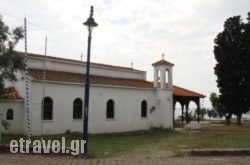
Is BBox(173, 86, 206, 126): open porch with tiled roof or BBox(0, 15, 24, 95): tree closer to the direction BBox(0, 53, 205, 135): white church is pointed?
the open porch with tiled roof

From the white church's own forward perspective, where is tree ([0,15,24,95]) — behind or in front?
behind

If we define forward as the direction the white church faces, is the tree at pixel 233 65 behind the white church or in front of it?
in front

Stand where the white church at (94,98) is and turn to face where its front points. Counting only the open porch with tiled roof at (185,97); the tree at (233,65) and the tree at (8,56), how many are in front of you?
2

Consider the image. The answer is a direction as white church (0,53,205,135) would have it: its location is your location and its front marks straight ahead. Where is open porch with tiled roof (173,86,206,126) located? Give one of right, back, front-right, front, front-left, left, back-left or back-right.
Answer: front

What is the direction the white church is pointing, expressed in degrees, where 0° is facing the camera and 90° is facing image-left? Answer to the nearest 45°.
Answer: approximately 225°
